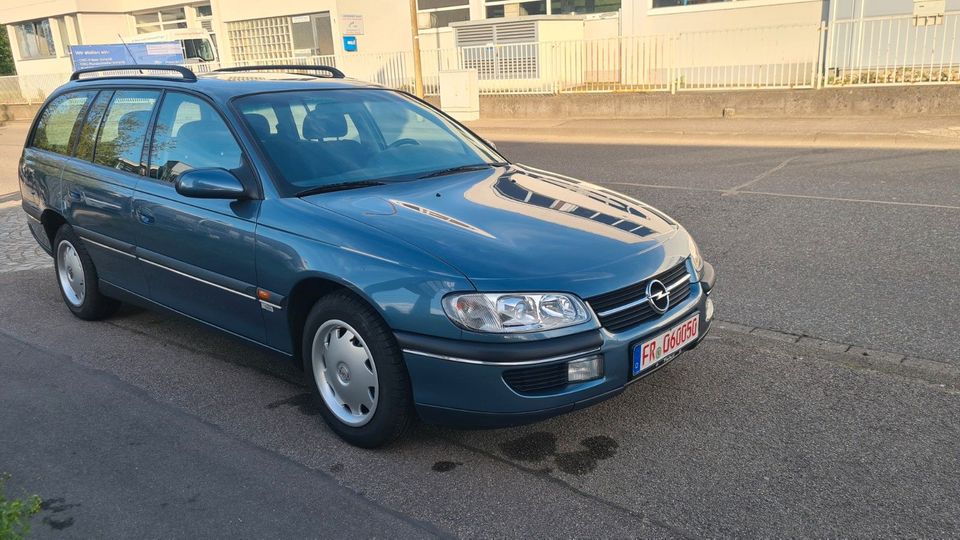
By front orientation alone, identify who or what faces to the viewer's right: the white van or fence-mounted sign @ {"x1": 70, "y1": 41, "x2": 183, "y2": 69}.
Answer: the white van

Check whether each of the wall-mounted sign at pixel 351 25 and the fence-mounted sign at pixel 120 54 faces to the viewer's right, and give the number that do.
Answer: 0

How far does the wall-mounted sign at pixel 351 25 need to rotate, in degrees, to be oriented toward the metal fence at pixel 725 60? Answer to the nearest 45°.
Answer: approximately 45° to its left

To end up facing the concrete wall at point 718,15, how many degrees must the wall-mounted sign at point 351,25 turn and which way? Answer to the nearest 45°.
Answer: approximately 45° to its left

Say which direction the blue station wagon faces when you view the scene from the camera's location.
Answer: facing the viewer and to the right of the viewer

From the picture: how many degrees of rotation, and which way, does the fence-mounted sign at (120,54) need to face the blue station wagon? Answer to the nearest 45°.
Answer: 0° — it already faces it

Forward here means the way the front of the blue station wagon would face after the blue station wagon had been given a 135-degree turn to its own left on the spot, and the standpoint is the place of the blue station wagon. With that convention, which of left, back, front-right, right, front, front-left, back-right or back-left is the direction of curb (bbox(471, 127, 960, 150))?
front-right

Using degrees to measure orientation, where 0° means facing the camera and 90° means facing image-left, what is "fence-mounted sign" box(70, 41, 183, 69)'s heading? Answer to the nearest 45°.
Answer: approximately 0°

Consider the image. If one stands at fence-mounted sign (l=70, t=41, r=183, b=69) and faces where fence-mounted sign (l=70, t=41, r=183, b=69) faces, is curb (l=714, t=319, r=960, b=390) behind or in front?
in front
